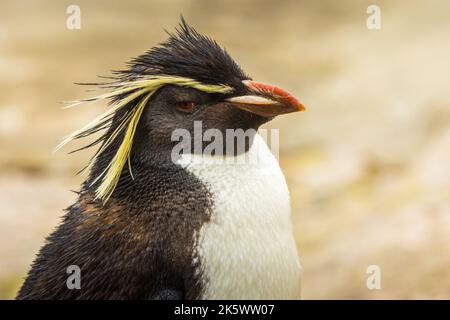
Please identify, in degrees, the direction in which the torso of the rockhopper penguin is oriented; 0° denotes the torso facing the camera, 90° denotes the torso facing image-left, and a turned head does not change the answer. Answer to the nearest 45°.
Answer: approximately 270°
